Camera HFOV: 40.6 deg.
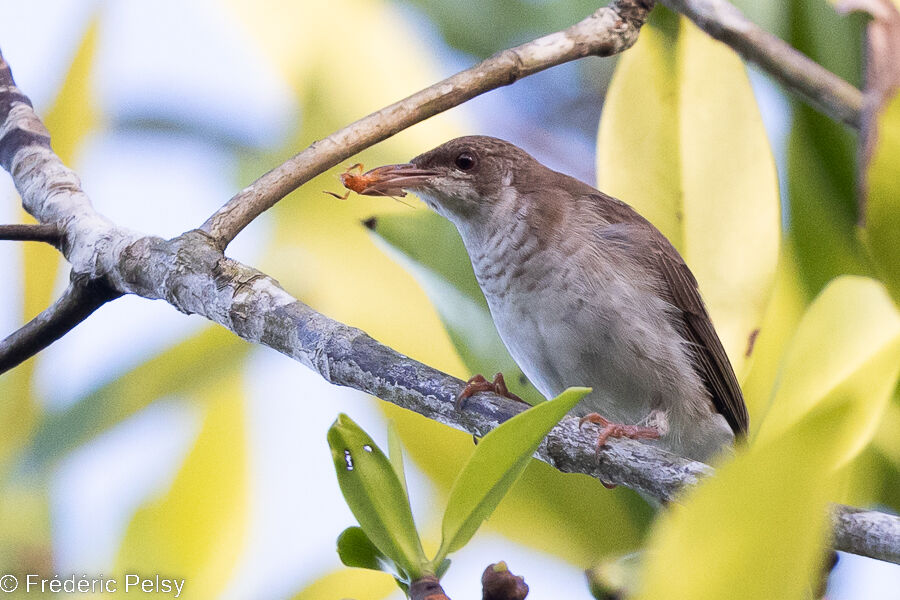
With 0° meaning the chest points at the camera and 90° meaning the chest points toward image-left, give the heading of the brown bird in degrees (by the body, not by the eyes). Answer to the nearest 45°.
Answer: approximately 90°

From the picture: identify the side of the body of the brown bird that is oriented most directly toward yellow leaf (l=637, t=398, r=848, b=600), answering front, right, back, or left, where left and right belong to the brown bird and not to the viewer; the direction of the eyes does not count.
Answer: left
